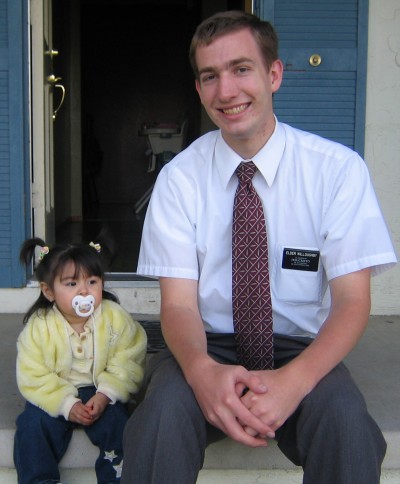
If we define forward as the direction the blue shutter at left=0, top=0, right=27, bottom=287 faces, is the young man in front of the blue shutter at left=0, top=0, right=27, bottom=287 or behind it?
in front

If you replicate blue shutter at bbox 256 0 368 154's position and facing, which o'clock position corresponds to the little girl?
The little girl is roughly at 1 o'clock from the blue shutter.

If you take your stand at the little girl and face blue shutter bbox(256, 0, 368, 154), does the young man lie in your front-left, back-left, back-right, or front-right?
front-right

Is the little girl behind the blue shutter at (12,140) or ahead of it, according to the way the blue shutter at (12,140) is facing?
ahead

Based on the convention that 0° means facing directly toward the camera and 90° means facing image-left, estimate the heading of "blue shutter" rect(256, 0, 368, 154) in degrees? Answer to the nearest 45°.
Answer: approximately 0°

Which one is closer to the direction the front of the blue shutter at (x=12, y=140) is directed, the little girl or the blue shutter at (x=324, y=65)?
the little girl

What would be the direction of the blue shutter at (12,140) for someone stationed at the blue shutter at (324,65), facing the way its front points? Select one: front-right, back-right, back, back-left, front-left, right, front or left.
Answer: right

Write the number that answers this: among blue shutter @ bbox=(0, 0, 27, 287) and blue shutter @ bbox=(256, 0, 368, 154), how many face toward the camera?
2

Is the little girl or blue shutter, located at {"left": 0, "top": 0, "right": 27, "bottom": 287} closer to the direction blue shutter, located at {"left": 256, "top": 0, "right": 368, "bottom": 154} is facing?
the little girl

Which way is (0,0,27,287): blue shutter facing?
toward the camera

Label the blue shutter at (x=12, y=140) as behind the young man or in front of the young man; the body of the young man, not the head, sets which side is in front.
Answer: behind

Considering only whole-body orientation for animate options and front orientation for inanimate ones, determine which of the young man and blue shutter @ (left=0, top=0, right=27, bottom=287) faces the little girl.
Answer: the blue shutter
